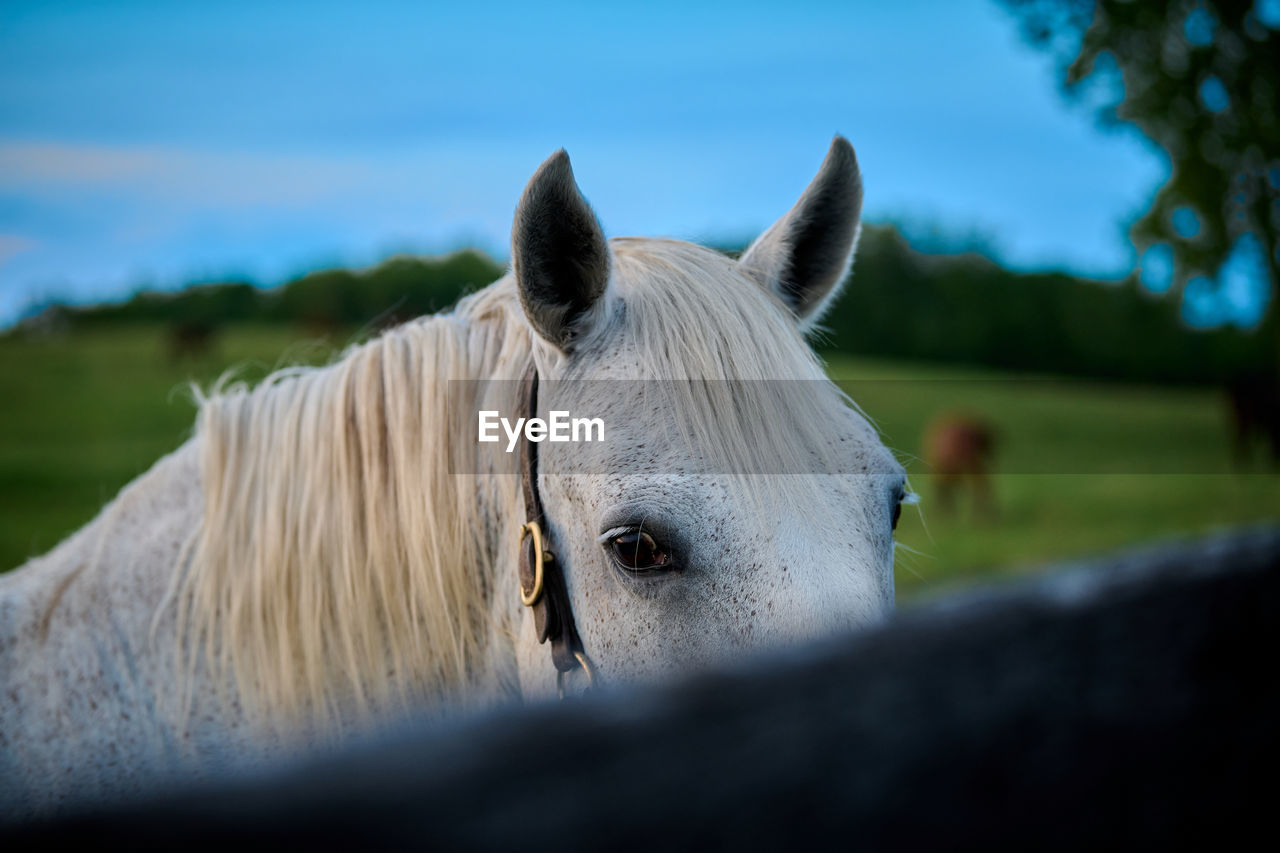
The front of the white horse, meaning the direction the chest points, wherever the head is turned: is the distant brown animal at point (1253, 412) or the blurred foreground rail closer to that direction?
the blurred foreground rail

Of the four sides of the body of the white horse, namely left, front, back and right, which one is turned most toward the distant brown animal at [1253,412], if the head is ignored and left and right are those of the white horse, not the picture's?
left

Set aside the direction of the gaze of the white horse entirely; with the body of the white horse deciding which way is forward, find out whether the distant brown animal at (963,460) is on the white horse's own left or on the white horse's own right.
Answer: on the white horse's own left

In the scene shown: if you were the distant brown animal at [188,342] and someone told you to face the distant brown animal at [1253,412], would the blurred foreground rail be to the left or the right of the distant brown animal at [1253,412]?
right
